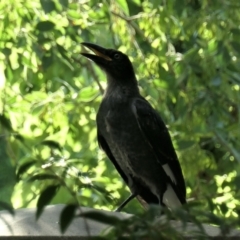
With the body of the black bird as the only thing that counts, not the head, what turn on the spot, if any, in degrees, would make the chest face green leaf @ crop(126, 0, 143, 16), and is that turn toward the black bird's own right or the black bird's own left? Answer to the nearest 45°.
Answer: approximately 135° to the black bird's own right

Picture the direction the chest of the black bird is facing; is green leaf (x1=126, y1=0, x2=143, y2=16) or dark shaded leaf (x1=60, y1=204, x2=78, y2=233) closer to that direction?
the dark shaded leaf

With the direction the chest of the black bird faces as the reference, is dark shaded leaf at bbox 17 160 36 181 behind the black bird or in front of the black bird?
in front

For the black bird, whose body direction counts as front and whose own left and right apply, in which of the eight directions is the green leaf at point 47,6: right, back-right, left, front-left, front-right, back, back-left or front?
right

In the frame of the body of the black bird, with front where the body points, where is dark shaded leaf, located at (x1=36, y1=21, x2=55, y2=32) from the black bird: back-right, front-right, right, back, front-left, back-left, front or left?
right

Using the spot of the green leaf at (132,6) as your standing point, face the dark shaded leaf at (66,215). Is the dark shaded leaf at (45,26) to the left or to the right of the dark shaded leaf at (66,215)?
right

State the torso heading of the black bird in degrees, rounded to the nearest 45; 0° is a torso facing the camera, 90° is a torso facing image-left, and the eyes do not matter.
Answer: approximately 45°
